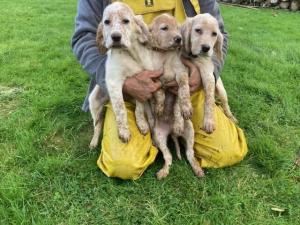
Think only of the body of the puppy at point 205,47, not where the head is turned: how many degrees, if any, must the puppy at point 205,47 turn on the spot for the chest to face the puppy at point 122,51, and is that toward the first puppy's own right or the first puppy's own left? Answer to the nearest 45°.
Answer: approximately 90° to the first puppy's own right

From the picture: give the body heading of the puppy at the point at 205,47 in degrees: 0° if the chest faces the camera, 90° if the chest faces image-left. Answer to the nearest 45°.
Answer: approximately 0°
